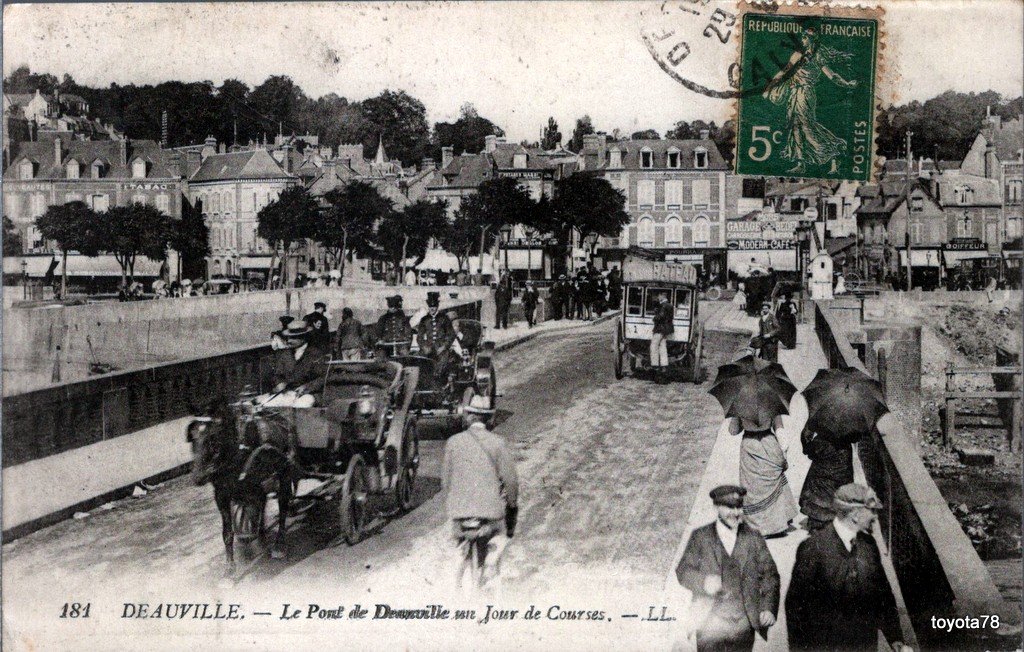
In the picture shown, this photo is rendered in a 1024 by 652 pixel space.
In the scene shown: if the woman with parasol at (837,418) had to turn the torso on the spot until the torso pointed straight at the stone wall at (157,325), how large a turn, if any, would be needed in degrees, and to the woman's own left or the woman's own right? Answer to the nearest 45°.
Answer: approximately 90° to the woman's own left

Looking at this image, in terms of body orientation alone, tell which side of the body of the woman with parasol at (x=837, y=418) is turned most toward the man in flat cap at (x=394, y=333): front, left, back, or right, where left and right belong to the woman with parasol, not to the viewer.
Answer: left

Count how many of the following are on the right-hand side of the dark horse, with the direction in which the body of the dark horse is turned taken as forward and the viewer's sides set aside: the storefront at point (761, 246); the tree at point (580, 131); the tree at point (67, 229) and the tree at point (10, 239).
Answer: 2

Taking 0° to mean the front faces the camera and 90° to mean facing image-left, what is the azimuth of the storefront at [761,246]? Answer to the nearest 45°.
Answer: approximately 0°

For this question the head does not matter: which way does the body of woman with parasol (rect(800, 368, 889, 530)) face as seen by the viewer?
away from the camera

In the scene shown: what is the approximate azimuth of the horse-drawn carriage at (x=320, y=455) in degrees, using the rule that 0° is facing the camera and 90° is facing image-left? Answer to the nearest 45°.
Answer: approximately 45°

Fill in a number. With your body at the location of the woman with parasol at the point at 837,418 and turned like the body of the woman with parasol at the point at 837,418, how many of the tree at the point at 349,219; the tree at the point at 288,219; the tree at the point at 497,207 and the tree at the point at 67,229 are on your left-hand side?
4
